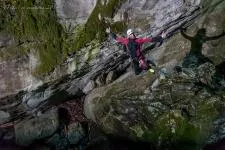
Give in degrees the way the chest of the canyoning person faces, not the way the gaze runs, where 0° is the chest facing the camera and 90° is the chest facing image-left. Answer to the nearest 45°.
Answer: approximately 0°
